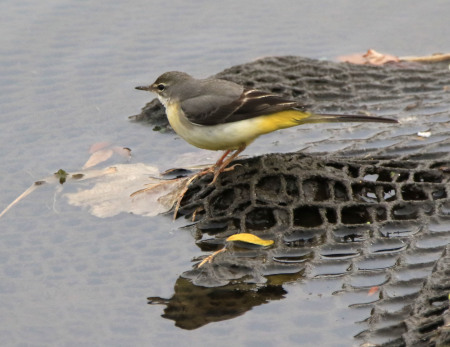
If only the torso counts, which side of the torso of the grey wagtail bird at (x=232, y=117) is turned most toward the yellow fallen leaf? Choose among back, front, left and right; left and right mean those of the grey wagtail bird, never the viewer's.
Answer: left

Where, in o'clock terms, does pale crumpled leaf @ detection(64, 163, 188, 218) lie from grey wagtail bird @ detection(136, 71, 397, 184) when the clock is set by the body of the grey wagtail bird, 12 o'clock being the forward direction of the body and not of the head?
The pale crumpled leaf is roughly at 12 o'clock from the grey wagtail bird.

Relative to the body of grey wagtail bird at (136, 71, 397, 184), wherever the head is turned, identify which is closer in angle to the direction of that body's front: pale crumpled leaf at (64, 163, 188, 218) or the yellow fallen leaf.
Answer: the pale crumpled leaf

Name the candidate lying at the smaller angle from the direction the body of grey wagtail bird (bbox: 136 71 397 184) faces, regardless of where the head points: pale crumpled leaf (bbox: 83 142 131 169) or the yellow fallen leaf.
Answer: the pale crumpled leaf

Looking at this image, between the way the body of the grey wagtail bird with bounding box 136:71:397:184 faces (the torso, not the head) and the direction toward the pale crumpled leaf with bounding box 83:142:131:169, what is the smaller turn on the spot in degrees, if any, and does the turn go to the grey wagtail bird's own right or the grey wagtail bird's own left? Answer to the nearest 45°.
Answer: approximately 45° to the grey wagtail bird's own right

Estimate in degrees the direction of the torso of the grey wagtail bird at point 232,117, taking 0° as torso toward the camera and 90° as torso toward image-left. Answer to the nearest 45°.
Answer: approximately 90°
